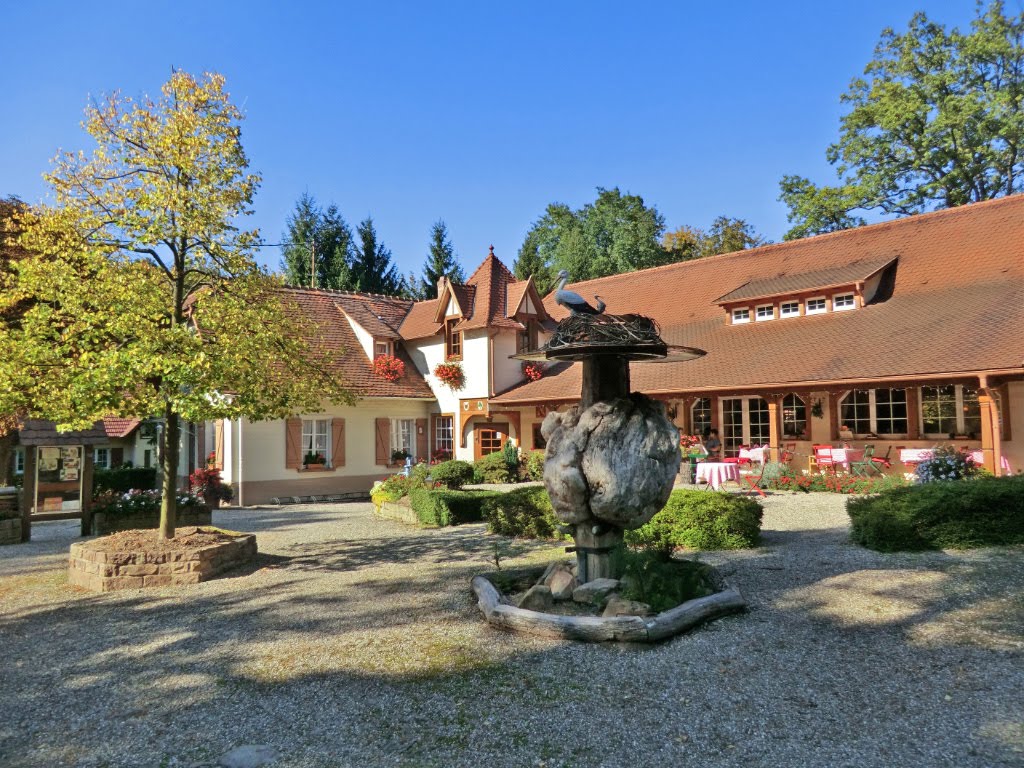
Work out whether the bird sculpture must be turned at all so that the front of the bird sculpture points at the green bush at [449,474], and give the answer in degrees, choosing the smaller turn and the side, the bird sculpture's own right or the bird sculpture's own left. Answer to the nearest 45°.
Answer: approximately 90° to the bird sculpture's own right

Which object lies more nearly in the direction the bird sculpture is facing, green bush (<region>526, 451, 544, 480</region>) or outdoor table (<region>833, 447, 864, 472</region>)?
the green bush

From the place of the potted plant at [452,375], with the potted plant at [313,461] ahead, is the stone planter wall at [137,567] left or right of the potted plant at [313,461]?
left

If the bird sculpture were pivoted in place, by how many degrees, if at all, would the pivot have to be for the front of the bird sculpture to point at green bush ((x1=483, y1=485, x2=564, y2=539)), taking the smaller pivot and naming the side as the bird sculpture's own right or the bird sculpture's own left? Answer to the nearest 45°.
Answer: approximately 90° to the bird sculpture's own right

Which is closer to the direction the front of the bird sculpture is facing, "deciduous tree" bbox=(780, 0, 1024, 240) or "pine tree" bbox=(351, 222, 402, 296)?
the pine tree

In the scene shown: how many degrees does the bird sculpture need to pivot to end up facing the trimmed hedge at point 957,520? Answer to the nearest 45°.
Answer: approximately 135° to its right

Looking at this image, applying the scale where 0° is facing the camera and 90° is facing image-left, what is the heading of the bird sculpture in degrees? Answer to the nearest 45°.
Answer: approximately 90°

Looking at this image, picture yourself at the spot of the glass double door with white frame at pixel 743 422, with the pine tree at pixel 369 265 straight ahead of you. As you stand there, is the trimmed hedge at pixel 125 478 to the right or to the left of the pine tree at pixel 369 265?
left

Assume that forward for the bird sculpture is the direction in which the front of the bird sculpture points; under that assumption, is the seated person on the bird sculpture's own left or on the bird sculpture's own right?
on the bird sculpture's own right

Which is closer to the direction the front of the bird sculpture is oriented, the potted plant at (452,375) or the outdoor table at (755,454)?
the potted plant

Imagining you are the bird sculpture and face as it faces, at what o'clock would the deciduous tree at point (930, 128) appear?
The deciduous tree is roughly at 4 o'clock from the bird sculpture.

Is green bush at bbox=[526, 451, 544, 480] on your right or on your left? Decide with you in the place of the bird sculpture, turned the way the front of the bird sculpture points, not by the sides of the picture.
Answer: on your right
